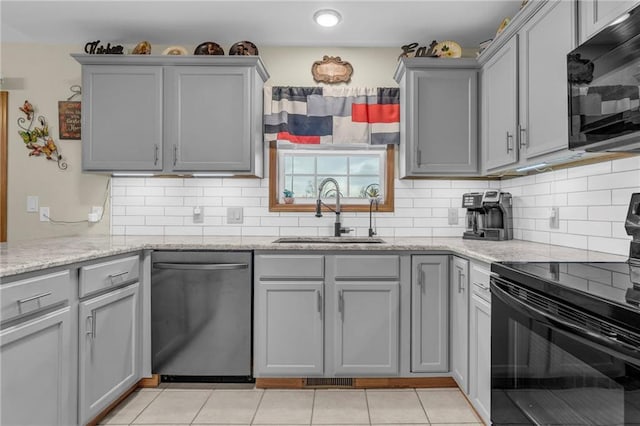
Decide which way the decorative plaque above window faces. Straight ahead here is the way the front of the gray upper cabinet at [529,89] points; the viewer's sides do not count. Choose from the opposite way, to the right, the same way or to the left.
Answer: to the left

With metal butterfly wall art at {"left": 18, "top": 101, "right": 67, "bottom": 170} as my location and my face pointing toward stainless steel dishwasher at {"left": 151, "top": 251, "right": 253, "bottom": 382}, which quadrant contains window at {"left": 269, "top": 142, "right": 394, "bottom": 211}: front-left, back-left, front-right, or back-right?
front-left

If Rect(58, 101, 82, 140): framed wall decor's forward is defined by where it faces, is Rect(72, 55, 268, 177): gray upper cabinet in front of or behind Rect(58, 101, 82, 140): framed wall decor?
in front

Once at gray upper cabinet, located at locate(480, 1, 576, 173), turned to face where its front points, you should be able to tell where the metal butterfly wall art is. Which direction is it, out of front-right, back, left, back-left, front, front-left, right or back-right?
front-right

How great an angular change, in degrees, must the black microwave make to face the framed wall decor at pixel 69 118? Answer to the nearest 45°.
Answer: approximately 45° to its right

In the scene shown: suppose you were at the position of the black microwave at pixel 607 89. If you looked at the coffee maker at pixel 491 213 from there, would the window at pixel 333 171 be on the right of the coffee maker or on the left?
left

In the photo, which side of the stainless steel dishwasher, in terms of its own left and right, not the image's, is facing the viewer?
front

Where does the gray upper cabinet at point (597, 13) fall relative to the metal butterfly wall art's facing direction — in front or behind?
in front

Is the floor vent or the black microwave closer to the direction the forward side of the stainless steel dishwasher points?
the black microwave

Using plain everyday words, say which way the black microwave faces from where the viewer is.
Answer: facing the viewer and to the left of the viewer

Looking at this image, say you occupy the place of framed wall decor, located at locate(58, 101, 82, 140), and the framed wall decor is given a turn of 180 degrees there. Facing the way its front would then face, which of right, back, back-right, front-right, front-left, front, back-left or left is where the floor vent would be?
back-right

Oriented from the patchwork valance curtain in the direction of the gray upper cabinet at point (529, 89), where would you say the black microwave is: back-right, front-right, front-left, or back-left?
front-right
